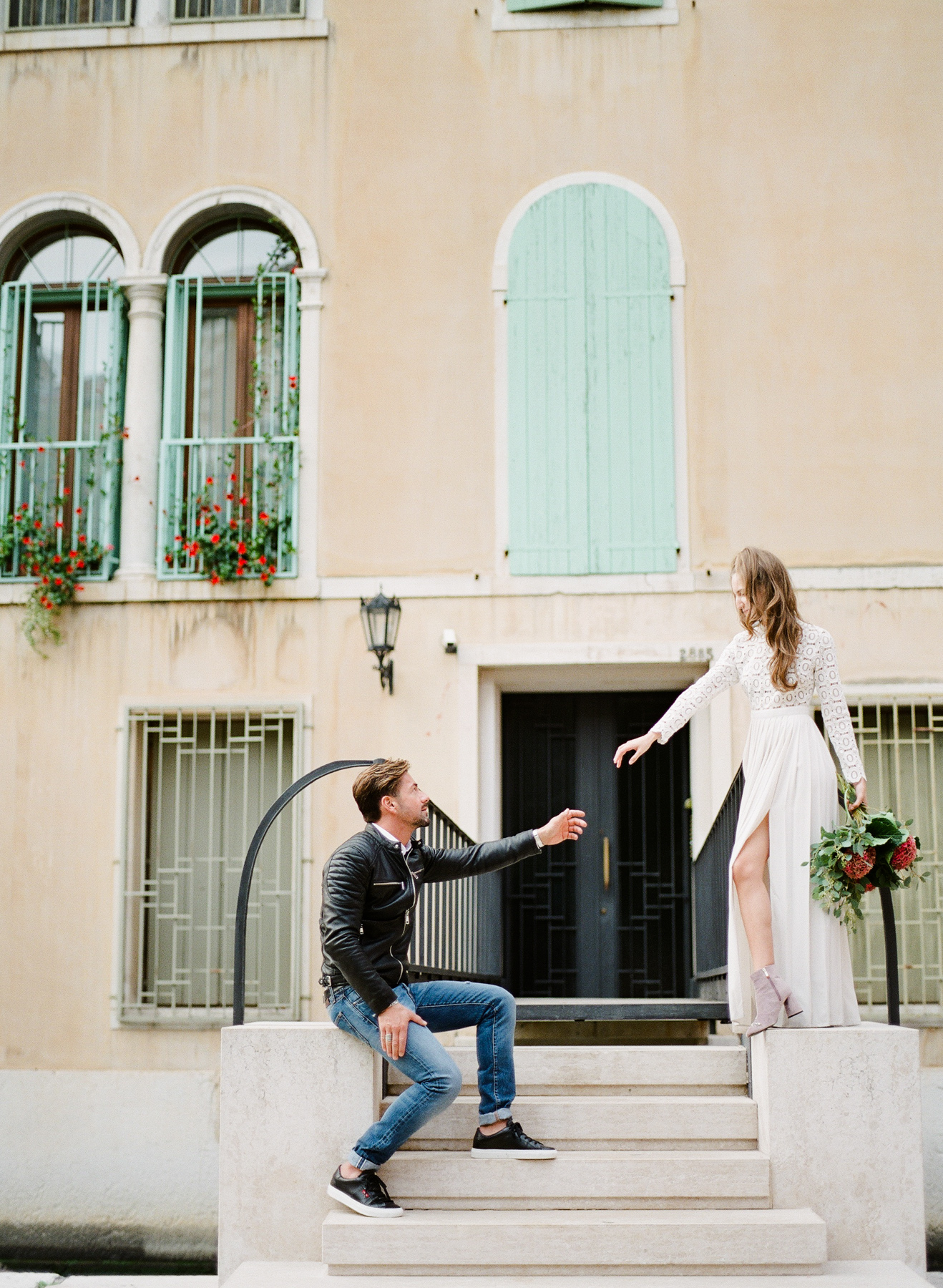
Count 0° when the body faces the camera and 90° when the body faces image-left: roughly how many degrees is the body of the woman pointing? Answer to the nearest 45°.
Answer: approximately 45°

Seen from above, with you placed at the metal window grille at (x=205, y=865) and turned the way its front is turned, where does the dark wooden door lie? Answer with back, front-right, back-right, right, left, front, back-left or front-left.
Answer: left

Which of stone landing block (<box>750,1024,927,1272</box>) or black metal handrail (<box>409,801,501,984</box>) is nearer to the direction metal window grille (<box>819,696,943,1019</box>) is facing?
the stone landing block

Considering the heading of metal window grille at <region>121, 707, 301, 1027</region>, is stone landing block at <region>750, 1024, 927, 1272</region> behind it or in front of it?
in front

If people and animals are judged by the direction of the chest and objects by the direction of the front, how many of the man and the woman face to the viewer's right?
1

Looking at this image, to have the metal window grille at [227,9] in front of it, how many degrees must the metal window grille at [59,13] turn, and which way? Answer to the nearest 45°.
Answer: approximately 90° to its left

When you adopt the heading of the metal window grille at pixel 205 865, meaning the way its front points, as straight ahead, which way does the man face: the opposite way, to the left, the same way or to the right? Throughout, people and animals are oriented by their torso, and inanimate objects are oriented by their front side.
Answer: to the left

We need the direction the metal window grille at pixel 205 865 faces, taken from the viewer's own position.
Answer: facing the viewer

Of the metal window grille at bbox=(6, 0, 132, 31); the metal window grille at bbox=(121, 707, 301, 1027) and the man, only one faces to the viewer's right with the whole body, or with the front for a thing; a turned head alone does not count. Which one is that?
the man

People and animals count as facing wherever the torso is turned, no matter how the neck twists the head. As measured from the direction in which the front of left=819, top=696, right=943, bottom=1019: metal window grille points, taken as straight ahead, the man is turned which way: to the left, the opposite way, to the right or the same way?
to the left

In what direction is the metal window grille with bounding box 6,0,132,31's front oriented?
toward the camera

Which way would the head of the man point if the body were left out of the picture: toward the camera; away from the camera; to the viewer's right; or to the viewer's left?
to the viewer's right

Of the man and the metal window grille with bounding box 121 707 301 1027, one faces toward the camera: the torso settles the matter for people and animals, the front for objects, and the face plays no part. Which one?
the metal window grille

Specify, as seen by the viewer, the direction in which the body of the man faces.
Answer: to the viewer's right

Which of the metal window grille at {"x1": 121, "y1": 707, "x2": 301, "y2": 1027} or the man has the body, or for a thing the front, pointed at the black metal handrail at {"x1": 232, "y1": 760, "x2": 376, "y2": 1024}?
the metal window grille
